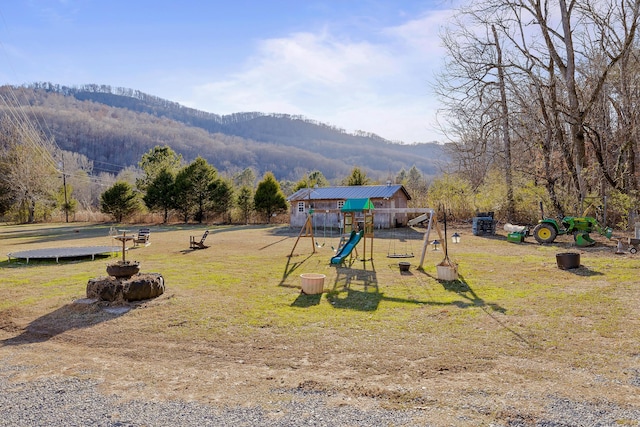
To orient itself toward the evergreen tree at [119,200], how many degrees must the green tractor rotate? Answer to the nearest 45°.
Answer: approximately 180°

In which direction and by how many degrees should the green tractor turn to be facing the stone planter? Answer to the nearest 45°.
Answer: approximately 135° to its right

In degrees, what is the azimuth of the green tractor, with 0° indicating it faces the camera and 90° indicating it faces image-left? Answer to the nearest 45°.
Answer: approximately 270°

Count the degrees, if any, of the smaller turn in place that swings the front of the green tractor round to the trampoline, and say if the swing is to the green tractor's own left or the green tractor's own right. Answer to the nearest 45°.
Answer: approximately 135° to the green tractor's own right

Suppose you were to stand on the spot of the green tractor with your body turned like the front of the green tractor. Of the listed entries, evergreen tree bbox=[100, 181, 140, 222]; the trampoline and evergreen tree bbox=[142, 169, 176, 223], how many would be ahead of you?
0

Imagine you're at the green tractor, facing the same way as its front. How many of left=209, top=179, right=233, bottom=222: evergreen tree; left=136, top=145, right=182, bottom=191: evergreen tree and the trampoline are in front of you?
0
